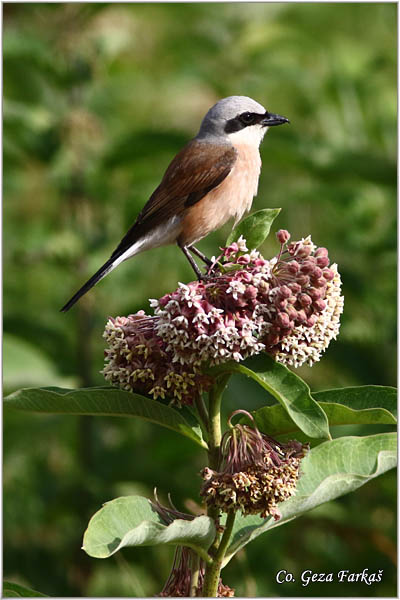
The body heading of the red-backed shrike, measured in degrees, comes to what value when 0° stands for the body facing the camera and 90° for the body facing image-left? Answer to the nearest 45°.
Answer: approximately 270°
